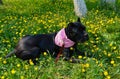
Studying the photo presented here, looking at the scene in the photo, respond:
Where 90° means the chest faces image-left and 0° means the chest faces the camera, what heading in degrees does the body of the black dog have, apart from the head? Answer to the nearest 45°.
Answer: approximately 270°
